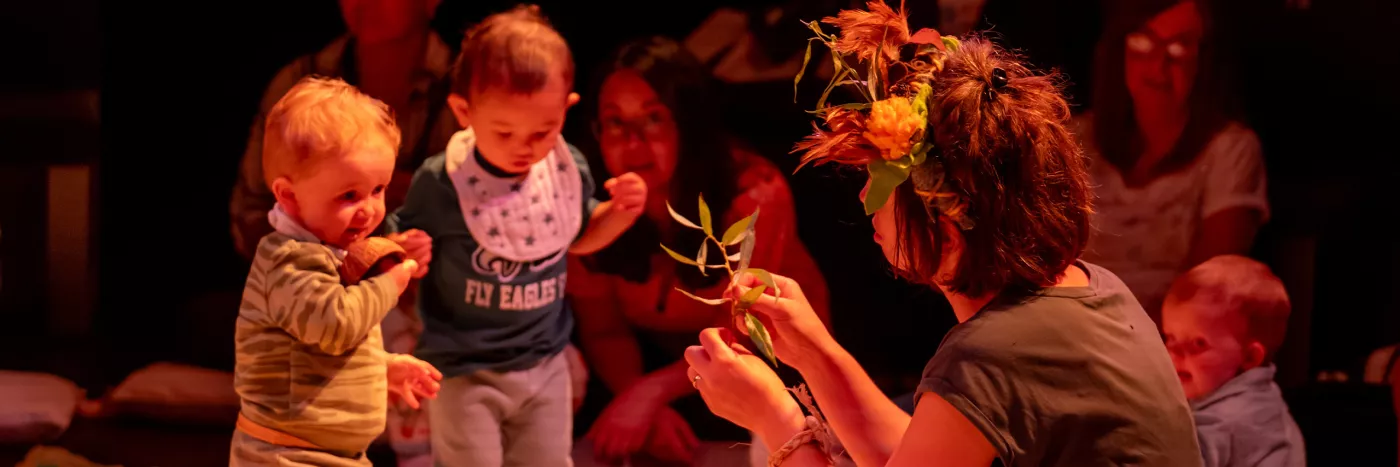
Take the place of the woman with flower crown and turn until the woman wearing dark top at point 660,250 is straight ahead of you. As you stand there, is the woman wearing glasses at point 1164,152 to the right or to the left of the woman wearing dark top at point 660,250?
right

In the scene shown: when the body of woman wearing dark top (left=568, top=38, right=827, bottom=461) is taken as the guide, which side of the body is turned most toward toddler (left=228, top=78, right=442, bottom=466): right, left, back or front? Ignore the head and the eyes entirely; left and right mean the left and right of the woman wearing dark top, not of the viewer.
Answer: front

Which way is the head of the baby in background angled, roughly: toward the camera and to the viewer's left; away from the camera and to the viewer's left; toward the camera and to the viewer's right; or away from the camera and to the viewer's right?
toward the camera and to the viewer's left

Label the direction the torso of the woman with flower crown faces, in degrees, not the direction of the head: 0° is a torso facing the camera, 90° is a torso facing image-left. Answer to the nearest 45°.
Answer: approximately 135°

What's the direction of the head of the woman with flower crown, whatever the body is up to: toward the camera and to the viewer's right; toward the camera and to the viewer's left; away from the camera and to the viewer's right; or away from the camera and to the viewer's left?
away from the camera and to the viewer's left

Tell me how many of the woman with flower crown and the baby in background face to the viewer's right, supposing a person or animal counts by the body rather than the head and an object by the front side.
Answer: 0

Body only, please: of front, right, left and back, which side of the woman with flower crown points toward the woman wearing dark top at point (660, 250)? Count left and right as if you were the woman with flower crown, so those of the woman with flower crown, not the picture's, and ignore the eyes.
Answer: front

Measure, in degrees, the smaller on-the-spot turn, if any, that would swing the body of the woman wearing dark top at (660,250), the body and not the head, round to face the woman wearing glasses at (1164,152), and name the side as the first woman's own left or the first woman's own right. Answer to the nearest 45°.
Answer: approximately 135° to the first woman's own left

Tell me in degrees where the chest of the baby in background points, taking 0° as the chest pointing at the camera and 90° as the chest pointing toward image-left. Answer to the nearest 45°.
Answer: approximately 45°

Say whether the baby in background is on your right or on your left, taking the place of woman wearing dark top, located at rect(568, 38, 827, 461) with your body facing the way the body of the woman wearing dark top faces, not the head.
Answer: on your left

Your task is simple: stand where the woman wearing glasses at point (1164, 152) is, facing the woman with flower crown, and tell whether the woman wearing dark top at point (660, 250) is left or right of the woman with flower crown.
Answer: right
